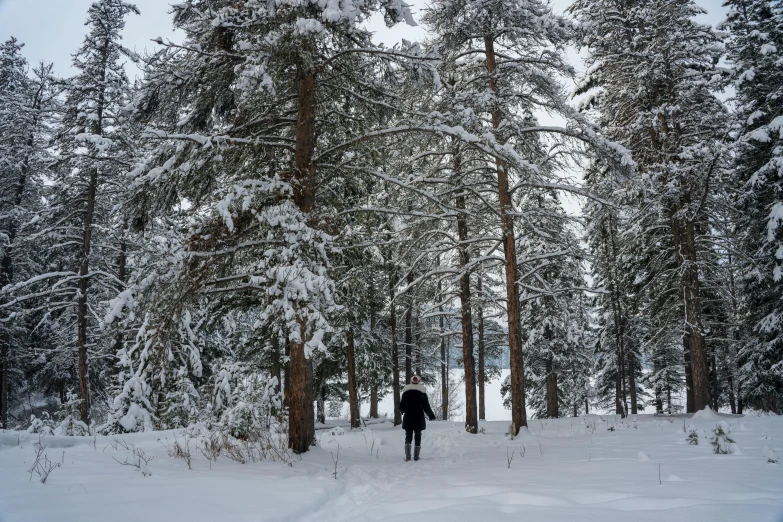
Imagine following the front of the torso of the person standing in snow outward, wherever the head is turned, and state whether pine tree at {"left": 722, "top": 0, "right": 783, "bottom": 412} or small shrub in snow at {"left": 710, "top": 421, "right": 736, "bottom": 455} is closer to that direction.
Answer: the pine tree

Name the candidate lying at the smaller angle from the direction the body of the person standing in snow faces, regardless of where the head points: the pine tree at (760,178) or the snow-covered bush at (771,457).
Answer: the pine tree

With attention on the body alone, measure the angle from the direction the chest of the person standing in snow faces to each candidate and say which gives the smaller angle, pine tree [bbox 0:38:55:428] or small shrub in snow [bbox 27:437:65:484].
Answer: the pine tree

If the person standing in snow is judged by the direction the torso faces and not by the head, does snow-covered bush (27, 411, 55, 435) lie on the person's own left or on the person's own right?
on the person's own left

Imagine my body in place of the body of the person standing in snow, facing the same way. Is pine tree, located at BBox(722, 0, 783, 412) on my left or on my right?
on my right

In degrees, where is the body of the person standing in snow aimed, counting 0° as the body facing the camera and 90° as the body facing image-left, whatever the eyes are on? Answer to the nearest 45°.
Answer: approximately 180°
